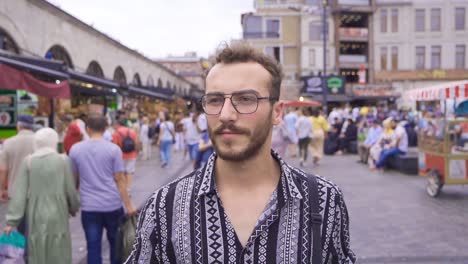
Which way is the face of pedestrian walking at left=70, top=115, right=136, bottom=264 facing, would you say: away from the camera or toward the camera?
away from the camera

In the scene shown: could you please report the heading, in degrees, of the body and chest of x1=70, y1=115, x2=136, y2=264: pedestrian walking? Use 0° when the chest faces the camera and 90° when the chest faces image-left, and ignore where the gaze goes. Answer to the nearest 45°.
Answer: approximately 180°

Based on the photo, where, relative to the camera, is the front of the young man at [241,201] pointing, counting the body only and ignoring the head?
toward the camera

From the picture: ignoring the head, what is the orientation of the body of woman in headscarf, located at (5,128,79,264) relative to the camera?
away from the camera

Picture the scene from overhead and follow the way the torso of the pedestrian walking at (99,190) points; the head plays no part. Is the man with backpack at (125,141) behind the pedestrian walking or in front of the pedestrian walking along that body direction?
in front

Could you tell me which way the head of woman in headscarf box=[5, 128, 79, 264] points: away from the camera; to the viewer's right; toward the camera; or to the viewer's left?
away from the camera

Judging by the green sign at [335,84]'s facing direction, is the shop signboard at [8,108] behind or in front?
in front

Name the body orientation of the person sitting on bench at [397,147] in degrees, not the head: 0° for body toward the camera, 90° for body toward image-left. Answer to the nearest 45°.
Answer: approximately 90°

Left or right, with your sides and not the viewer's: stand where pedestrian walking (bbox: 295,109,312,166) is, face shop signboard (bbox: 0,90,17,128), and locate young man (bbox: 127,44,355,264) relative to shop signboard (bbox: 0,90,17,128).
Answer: left

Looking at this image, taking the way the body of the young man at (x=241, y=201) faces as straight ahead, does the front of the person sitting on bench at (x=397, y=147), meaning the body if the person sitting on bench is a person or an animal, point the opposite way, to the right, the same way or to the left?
to the right

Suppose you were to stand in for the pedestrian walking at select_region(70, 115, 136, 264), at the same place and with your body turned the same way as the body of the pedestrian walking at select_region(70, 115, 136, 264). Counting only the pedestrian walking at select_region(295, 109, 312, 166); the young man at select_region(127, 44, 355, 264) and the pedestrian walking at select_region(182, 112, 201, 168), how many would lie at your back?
1

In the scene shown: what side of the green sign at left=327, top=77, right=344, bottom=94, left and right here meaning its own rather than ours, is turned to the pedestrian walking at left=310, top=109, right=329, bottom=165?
front

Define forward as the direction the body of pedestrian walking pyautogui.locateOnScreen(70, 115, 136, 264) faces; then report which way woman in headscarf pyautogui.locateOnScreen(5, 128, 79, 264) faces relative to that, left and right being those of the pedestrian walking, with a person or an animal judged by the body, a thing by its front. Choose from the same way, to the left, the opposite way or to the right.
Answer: the same way
